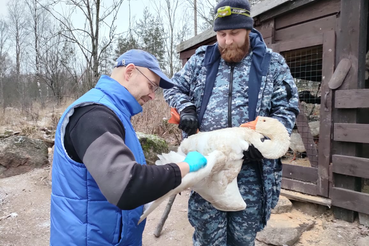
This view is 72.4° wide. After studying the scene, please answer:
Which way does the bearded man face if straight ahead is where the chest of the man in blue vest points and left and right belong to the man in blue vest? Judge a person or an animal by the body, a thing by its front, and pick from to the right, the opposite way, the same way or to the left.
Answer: to the right

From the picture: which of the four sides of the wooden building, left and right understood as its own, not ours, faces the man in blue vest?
front

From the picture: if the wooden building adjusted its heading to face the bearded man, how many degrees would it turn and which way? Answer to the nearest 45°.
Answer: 0° — it already faces them

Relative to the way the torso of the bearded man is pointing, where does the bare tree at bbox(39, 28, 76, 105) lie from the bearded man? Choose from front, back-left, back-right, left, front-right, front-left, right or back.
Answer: back-right

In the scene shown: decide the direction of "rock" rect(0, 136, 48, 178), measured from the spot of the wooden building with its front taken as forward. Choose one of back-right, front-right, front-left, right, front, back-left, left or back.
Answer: front-right

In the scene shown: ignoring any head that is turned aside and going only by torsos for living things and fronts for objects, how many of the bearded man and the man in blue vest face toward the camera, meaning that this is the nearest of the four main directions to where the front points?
1

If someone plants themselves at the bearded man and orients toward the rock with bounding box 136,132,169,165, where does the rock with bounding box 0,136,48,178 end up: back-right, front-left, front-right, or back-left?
front-left

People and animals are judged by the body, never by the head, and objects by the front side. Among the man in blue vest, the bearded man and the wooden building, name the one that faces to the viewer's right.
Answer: the man in blue vest

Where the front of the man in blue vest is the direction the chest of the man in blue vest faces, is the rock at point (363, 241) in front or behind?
in front

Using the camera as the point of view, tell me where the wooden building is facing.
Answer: facing the viewer and to the left of the viewer

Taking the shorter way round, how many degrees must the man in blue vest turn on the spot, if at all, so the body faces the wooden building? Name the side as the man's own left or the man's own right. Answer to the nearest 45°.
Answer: approximately 45° to the man's own left

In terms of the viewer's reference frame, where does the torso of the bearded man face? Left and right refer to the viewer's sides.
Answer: facing the viewer

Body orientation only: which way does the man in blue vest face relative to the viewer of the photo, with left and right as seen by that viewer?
facing to the right of the viewer

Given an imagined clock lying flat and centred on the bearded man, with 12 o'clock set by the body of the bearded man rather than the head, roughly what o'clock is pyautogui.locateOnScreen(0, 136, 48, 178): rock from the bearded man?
The rock is roughly at 4 o'clock from the bearded man.

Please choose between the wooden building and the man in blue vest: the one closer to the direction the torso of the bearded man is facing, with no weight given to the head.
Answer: the man in blue vest

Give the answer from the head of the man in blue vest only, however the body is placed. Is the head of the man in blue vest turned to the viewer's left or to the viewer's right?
to the viewer's right
